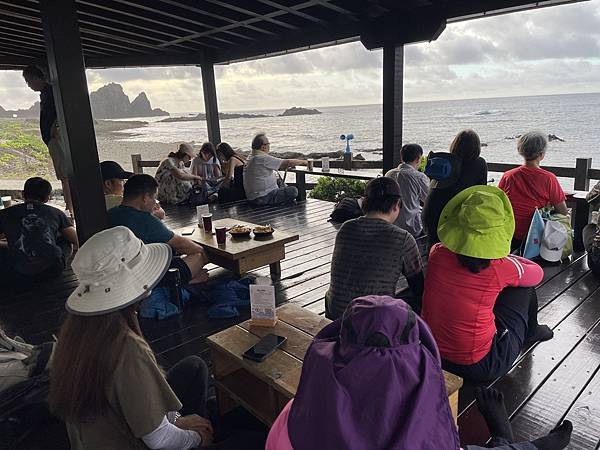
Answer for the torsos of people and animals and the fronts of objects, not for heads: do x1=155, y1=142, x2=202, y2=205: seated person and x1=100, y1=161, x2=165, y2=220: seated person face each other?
no

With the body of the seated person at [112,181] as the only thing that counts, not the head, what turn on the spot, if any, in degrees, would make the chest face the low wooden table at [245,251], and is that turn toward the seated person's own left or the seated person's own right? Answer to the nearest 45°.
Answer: approximately 45° to the seated person's own right

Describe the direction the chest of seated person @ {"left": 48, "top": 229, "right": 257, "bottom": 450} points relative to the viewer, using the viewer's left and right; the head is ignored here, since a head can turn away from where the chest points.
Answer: facing away from the viewer and to the right of the viewer

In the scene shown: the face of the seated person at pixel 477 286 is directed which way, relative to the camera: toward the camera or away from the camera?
away from the camera

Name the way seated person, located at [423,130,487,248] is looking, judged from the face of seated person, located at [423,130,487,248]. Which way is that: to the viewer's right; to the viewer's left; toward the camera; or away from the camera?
away from the camera

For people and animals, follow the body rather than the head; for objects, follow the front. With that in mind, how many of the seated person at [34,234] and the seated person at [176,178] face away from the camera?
1

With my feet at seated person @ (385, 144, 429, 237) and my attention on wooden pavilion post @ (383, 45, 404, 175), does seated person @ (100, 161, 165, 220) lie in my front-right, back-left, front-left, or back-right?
back-left

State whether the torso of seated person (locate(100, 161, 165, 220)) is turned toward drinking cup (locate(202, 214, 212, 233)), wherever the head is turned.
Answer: yes

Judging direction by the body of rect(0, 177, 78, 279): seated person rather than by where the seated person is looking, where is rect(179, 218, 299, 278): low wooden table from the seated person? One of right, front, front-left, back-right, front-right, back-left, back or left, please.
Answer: back-right

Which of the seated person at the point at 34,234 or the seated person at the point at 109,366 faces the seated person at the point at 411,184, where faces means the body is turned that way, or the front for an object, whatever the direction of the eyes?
the seated person at the point at 109,366

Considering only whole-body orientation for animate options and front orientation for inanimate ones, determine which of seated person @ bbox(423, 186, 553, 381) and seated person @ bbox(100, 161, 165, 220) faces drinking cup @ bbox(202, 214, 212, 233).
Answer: seated person @ bbox(100, 161, 165, 220)

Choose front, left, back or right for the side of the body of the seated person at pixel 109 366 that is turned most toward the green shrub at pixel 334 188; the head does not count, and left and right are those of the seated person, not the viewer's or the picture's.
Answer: front

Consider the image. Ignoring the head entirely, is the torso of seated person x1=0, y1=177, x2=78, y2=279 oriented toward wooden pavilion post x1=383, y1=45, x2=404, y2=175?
no

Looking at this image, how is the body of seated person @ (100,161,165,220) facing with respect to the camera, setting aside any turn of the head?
to the viewer's right

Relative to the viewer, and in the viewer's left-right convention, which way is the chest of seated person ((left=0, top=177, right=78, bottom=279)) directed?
facing away from the viewer

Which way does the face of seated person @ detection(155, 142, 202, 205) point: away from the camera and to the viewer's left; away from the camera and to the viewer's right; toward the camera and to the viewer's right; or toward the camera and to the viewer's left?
toward the camera and to the viewer's right
